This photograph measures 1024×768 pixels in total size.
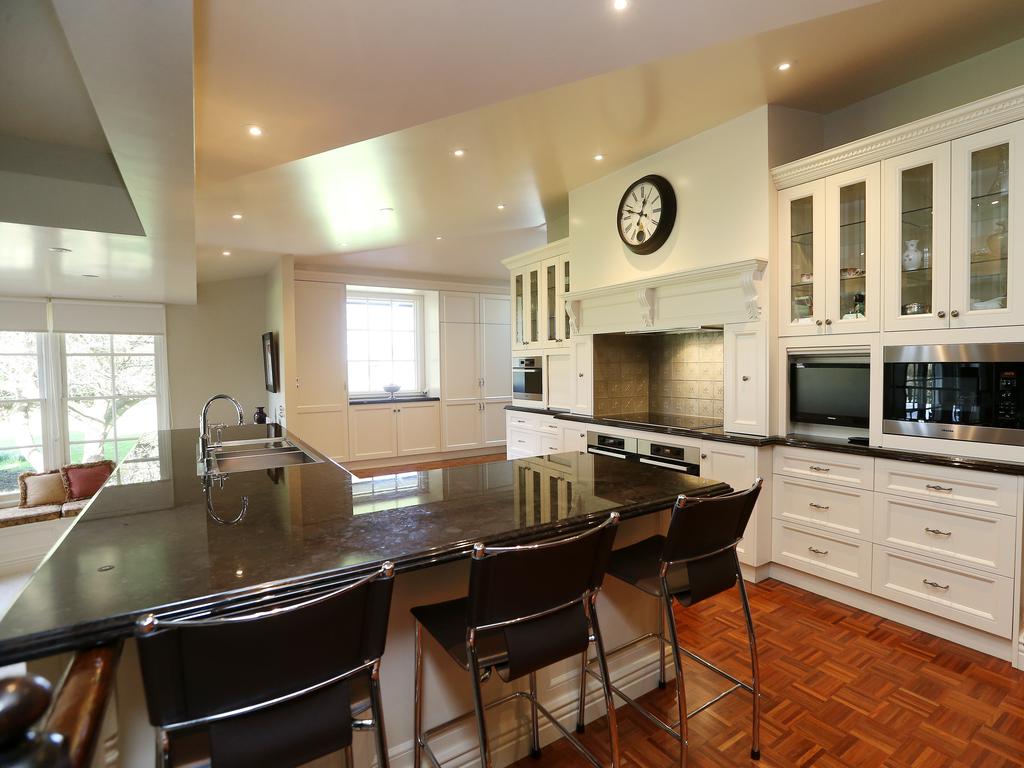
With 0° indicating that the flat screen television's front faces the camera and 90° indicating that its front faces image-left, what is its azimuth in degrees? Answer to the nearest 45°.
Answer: approximately 45°

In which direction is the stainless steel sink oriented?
to the viewer's right

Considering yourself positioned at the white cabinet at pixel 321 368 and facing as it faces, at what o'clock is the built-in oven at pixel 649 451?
The built-in oven is roughly at 11 o'clock from the white cabinet.

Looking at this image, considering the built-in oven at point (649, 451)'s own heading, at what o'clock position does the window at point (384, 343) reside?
The window is roughly at 3 o'clock from the built-in oven.

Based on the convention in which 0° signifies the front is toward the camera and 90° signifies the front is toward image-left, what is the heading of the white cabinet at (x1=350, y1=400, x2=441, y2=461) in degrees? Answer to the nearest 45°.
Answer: approximately 0°

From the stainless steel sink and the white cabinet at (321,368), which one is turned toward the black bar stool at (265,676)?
the white cabinet

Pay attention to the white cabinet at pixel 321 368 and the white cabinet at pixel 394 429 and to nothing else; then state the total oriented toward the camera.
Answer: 2

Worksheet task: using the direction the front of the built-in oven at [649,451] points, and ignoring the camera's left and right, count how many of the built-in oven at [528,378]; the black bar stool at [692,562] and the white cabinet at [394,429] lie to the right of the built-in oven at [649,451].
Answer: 2

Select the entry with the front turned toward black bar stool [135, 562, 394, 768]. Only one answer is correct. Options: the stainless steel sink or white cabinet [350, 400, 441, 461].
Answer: the white cabinet
